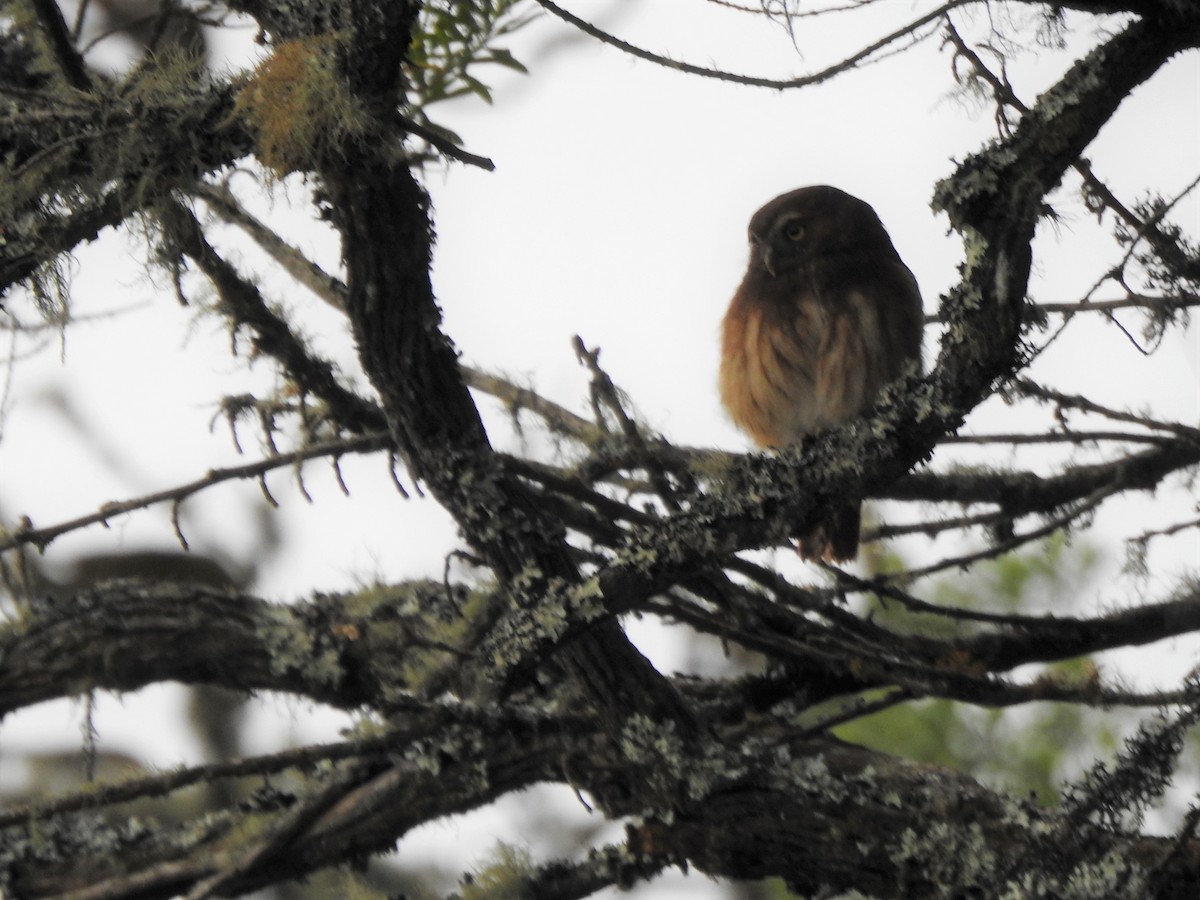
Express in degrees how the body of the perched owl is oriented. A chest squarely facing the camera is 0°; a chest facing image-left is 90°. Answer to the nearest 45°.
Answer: approximately 45°
